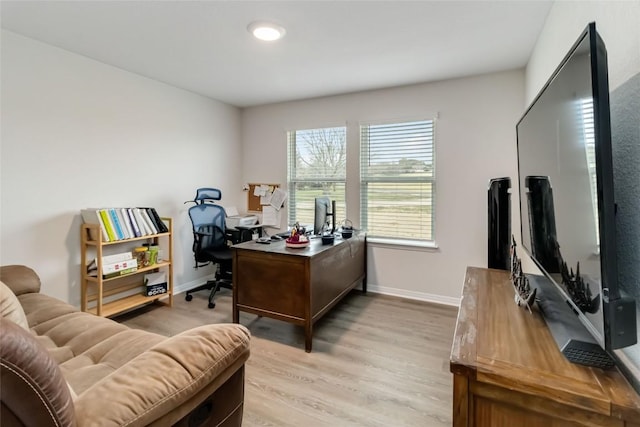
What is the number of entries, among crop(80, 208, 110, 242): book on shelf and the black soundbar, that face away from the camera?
0

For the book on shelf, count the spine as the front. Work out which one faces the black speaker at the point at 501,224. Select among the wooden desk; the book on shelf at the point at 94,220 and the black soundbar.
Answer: the book on shelf

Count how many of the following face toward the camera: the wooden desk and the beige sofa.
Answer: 0

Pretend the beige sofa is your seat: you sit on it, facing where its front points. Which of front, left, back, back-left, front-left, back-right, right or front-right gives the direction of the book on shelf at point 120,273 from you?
front-left

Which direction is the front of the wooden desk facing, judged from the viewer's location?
facing away from the viewer and to the left of the viewer

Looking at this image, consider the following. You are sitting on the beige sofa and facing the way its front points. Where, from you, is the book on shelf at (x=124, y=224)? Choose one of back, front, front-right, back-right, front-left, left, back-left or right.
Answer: front-left

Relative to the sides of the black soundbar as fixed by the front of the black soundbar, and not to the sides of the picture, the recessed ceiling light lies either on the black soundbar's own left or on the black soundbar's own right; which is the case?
on the black soundbar's own right

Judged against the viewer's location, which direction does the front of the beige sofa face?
facing away from the viewer and to the right of the viewer

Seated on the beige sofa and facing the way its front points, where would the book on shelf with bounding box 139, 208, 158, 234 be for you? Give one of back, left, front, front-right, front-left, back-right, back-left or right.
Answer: front-left

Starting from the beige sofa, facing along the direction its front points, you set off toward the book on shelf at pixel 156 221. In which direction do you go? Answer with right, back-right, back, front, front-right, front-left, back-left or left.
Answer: front-left

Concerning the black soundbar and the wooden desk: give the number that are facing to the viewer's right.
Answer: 0

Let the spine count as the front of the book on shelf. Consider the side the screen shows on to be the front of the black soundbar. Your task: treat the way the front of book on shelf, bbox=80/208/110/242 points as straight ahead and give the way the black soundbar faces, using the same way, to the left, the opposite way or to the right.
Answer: the opposite way

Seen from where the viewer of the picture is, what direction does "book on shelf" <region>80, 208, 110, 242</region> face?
facing the viewer and to the right of the viewer

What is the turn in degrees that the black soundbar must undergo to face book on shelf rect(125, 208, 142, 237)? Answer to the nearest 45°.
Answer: approximately 45° to its right
